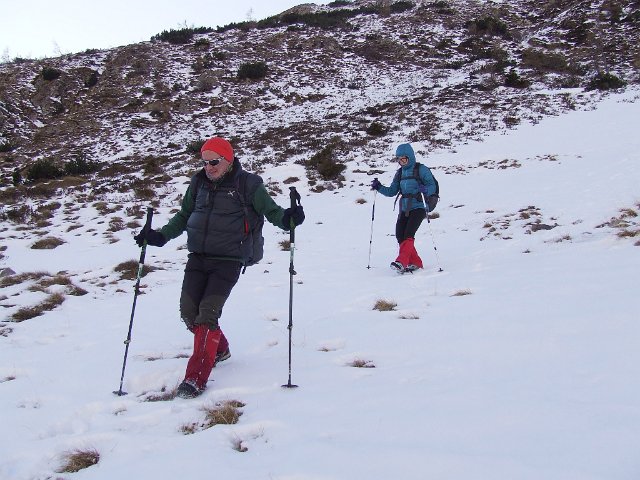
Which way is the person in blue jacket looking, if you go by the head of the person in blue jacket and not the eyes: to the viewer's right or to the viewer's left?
to the viewer's left

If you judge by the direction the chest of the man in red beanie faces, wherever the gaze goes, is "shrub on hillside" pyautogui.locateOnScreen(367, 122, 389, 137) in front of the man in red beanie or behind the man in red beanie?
behind

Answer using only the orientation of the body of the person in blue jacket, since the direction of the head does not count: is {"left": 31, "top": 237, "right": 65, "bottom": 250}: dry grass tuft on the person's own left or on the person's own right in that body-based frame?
on the person's own right

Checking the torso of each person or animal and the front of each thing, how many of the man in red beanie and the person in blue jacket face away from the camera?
0

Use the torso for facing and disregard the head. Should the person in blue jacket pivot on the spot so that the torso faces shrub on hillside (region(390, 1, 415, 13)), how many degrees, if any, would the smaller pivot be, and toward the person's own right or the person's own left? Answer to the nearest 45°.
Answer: approximately 135° to the person's own right

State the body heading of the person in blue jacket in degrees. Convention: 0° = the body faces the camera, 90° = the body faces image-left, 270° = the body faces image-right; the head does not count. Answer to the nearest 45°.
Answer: approximately 45°

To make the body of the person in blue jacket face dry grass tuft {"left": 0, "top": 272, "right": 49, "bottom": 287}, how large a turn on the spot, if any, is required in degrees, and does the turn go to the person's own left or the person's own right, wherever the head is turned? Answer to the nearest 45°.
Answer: approximately 45° to the person's own right

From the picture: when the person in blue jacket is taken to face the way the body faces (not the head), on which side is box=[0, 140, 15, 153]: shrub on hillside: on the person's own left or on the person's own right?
on the person's own right

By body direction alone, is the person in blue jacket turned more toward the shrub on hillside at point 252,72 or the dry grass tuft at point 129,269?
the dry grass tuft

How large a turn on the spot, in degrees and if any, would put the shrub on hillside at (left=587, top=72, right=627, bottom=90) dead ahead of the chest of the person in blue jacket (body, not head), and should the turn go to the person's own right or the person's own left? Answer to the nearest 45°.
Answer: approximately 180°

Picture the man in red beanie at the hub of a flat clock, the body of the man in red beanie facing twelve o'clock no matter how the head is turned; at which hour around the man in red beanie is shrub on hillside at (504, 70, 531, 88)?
The shrub on hillside is roughly at 6 o'clock from the man in red beanie.

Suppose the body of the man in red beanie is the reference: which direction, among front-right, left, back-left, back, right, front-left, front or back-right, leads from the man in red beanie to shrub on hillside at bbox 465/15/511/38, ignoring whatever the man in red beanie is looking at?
back
